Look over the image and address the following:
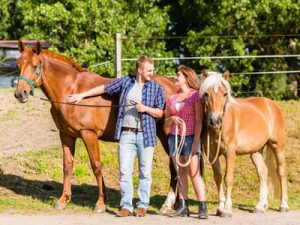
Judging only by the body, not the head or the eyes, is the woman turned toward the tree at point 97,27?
no

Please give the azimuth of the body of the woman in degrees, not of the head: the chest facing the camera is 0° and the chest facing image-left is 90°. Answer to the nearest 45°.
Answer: approximately 45°

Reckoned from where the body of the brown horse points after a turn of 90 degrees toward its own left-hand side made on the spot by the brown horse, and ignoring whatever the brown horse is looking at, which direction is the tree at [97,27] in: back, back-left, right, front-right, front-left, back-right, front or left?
back-left

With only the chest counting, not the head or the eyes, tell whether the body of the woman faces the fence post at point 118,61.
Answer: no

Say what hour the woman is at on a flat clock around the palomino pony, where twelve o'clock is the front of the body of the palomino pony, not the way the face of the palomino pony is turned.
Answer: The woman is roughly at 12 o'clock from the palomino pony.

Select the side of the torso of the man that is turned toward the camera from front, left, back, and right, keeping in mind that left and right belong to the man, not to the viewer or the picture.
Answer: front

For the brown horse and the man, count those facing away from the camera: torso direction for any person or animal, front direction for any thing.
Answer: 0

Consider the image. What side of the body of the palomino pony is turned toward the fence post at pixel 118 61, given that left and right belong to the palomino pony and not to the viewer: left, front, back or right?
right

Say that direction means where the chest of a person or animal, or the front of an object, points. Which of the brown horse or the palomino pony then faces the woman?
the palomino pony

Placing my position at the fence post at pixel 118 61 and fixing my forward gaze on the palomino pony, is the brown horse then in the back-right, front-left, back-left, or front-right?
front-right

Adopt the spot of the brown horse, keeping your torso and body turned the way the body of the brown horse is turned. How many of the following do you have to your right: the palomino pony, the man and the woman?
0

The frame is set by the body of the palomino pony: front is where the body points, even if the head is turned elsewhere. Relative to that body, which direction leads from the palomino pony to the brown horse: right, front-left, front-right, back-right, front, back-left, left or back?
front-right

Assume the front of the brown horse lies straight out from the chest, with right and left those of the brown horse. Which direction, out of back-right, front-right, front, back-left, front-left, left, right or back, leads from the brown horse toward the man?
left

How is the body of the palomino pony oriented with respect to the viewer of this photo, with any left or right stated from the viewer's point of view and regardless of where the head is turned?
facing the viewer and to the left of the viewer

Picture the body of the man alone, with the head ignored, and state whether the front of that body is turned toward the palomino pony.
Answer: no

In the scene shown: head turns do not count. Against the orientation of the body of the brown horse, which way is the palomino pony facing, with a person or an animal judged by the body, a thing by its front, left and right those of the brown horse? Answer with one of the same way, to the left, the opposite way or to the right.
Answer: the same way
